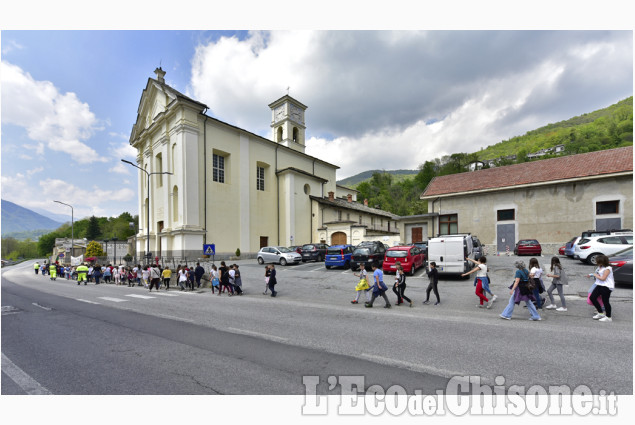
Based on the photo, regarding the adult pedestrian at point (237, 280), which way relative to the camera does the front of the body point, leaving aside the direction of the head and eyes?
to the viewer's left

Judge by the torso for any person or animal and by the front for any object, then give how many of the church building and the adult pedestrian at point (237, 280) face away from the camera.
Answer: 0

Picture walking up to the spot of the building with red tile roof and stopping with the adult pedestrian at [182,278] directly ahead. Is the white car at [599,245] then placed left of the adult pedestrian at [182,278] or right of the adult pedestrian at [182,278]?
left

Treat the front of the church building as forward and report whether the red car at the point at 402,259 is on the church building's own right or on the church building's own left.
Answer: on the church building's own left

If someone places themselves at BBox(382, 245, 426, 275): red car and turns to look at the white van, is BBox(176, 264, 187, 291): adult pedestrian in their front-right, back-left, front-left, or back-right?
back-right

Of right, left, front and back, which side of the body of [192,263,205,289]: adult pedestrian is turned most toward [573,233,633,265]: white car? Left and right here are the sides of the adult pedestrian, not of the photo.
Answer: back

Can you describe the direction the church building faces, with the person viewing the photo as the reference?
facing the viewer and to the left of the viewer

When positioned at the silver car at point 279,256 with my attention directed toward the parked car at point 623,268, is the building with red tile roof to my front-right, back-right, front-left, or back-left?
front-left

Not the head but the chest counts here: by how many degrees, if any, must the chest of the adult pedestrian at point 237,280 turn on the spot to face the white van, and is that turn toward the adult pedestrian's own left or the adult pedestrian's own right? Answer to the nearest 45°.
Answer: approximately 180°
